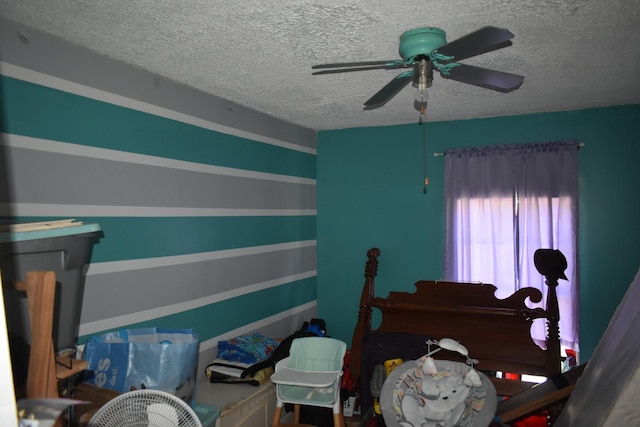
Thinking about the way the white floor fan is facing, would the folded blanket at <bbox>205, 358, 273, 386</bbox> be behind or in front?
behind

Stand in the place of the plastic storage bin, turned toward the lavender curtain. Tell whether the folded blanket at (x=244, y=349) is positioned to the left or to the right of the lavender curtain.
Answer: left

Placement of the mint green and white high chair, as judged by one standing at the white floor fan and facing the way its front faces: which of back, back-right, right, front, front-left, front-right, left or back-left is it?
back-left

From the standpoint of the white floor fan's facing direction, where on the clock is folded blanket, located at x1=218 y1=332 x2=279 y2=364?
The folded blanket is roughly at 7 o'clock from the white floor fan.

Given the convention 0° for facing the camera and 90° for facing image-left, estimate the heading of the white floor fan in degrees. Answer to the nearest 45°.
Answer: approximately 0°
